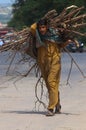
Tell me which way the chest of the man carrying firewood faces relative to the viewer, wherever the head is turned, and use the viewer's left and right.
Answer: facing the viewer
